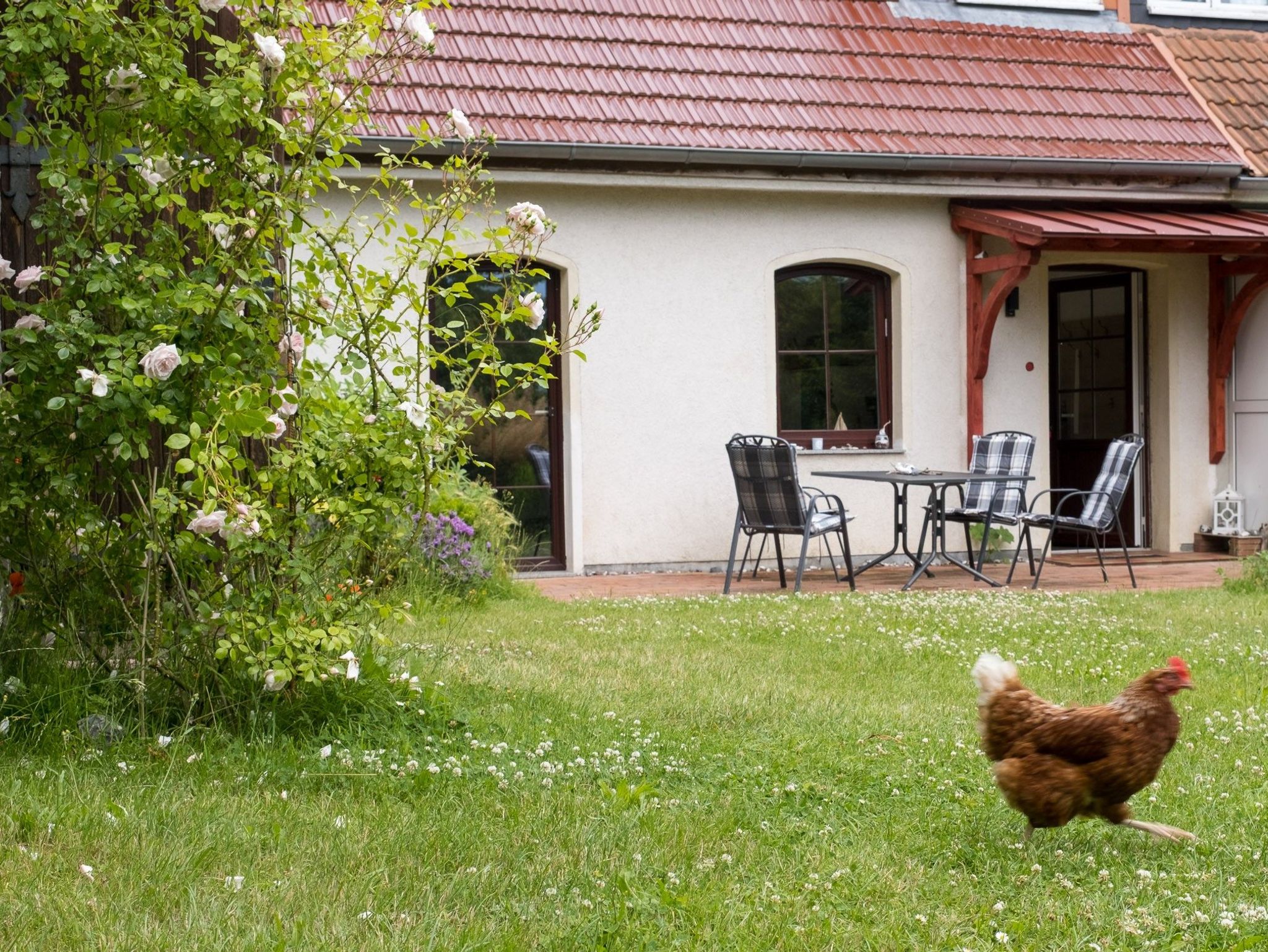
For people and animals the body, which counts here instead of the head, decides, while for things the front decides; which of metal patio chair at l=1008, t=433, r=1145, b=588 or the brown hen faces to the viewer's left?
the metal patio chair

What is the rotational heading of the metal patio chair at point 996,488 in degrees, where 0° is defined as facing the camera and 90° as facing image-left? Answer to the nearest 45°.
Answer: approximately 45°

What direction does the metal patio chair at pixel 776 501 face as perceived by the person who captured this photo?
facing away from the viewer and to the right of the viewer

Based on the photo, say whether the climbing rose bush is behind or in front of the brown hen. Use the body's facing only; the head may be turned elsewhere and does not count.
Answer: behind

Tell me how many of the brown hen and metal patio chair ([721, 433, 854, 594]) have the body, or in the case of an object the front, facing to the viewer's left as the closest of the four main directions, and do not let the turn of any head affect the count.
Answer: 0

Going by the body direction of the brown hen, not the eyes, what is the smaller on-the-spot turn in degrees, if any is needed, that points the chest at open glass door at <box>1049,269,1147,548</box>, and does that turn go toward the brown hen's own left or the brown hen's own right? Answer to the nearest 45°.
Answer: approximately 90° to the brown hen's own left

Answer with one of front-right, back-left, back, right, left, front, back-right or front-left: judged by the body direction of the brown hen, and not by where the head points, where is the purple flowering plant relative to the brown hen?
back-left

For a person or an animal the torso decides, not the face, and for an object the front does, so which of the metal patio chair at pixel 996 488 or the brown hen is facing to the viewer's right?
the brown hen

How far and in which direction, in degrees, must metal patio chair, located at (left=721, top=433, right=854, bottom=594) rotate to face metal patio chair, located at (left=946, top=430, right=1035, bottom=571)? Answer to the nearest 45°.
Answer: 0° — it already faces it

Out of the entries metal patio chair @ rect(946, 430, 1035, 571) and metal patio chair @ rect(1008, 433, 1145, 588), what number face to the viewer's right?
0

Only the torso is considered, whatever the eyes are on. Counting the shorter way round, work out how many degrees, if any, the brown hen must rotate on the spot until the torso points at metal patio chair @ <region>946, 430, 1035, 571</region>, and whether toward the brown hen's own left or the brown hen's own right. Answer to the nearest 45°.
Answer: approximately 90° to the brown hen's own left

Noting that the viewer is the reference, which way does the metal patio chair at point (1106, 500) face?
facing to the left of the viewer

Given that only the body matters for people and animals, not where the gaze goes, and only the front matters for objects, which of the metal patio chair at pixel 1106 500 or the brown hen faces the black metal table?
the metal patio chair

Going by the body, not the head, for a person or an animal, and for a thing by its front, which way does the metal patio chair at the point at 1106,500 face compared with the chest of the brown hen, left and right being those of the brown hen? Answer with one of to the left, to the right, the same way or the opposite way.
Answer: the opposite way

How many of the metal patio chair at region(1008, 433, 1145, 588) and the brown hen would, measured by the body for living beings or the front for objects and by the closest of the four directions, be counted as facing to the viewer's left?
1

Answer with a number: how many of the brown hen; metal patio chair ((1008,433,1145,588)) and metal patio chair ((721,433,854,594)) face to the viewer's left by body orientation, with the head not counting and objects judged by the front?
1

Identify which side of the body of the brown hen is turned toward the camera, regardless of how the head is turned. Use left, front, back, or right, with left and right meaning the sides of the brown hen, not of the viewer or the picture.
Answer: right

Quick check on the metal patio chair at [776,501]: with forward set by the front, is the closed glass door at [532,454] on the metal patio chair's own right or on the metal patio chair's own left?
on the metal patio chair's own left
